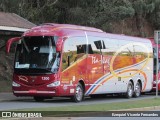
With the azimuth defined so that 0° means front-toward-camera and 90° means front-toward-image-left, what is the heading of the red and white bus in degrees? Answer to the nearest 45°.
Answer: approximately 45°
